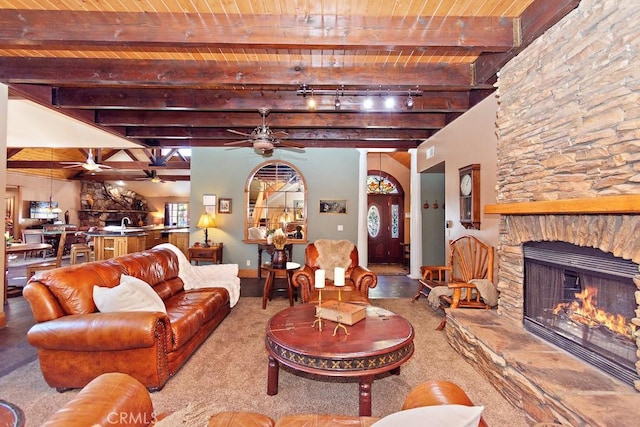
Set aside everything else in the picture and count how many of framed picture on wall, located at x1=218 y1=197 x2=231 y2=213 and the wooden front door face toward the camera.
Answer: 2

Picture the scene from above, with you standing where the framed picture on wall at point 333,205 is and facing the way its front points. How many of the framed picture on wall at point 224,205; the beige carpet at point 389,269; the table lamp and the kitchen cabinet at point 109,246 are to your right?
3

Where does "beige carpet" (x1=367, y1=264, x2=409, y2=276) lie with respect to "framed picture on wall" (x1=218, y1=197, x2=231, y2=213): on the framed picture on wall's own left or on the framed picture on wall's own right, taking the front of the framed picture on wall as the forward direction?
on the framed picture on wall's own left

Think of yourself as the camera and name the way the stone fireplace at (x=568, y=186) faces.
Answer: facing the viewer and to the left of the viewer

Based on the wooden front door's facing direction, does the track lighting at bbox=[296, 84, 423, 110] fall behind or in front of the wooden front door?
in front

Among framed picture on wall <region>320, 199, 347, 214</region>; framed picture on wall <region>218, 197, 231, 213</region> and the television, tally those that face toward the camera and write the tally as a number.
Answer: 3

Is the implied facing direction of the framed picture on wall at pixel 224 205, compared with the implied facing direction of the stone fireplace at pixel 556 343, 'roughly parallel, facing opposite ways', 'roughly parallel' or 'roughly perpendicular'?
roughly perpendicular

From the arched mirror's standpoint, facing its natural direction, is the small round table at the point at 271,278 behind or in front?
in front

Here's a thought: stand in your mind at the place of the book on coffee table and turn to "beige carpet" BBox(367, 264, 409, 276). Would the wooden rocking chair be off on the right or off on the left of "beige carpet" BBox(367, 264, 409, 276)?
right

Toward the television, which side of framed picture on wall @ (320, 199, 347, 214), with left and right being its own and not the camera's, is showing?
right

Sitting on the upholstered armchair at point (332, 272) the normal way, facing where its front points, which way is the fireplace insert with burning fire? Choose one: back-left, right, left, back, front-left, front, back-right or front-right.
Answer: front-left
